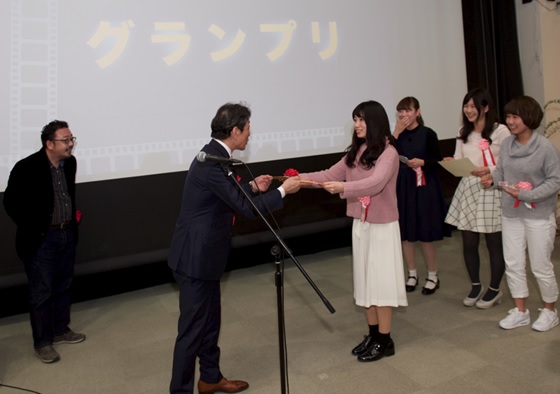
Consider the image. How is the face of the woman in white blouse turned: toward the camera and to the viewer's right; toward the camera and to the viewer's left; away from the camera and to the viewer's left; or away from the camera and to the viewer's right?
toward the camera and to the viewer's left

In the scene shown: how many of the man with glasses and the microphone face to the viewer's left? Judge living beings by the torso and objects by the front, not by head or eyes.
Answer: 1

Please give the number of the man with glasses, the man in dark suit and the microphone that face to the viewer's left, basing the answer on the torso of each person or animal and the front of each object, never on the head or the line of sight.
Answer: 1

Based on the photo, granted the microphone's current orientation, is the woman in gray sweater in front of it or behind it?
behind

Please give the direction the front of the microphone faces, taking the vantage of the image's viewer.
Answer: facing to the left of the viewer

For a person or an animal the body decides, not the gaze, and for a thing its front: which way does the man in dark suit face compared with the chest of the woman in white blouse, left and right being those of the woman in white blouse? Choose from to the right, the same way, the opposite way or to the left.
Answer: the opposite way

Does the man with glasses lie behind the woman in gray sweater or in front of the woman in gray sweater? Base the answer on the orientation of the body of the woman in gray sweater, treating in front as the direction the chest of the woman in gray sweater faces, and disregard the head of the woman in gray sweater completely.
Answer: in front

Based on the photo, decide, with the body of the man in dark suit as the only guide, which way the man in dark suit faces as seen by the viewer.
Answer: to the viewer's right

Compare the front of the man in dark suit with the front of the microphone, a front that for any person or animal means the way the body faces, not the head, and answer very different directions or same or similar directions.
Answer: very different directions

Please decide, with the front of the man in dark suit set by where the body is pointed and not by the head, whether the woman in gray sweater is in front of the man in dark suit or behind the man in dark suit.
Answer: in front
